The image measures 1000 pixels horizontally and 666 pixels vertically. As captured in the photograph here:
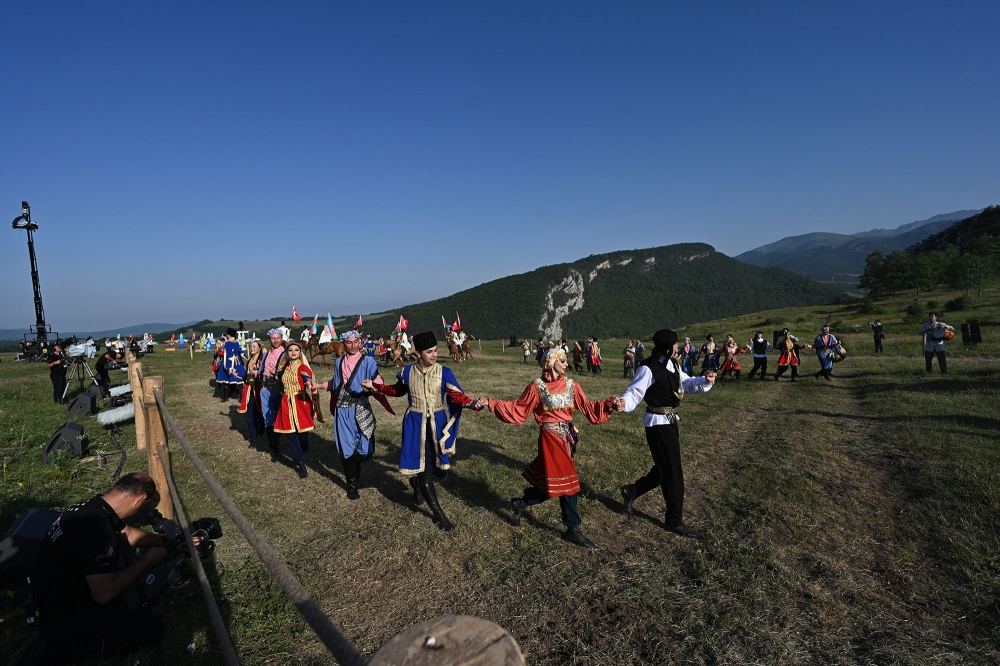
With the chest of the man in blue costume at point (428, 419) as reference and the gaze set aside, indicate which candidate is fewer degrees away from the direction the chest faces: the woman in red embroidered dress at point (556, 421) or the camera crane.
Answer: the woman in red embroidered dress

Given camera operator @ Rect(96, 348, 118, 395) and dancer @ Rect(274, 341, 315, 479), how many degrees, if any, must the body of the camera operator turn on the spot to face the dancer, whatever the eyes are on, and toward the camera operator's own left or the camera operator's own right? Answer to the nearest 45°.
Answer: approximately 90° to the camera operator's own right

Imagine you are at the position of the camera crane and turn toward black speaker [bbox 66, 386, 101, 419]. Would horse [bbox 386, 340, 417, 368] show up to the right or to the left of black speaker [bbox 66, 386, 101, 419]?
left

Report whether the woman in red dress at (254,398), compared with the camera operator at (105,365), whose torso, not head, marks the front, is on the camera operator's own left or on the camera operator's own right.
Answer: on the camera operator's own right

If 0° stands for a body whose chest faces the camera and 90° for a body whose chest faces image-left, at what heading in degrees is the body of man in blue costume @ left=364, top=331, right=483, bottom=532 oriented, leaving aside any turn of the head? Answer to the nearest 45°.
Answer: approximately 0°

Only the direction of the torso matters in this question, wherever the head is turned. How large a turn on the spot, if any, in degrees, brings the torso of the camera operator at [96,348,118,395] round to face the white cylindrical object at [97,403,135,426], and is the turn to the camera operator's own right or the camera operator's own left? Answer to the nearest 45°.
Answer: approximately 90° to the camera operator's own right

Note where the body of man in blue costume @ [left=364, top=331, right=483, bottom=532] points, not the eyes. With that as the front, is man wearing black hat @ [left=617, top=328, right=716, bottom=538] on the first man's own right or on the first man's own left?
on the first man's own left

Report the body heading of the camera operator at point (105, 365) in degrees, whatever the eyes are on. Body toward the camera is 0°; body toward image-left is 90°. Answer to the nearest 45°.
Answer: approximately 270°

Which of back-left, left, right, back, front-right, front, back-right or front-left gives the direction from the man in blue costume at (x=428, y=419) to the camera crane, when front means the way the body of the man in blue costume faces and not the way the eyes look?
back-right

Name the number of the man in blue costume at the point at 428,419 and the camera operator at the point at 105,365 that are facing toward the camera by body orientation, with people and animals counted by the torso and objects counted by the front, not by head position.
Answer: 1
